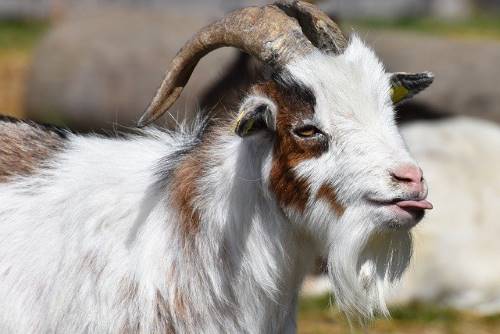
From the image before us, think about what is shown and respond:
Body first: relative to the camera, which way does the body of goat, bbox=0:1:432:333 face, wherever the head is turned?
to the viewer's right

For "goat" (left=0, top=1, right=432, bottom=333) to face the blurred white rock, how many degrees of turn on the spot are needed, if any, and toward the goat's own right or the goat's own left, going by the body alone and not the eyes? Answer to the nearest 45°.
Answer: approximately 45° to the goat's own left
